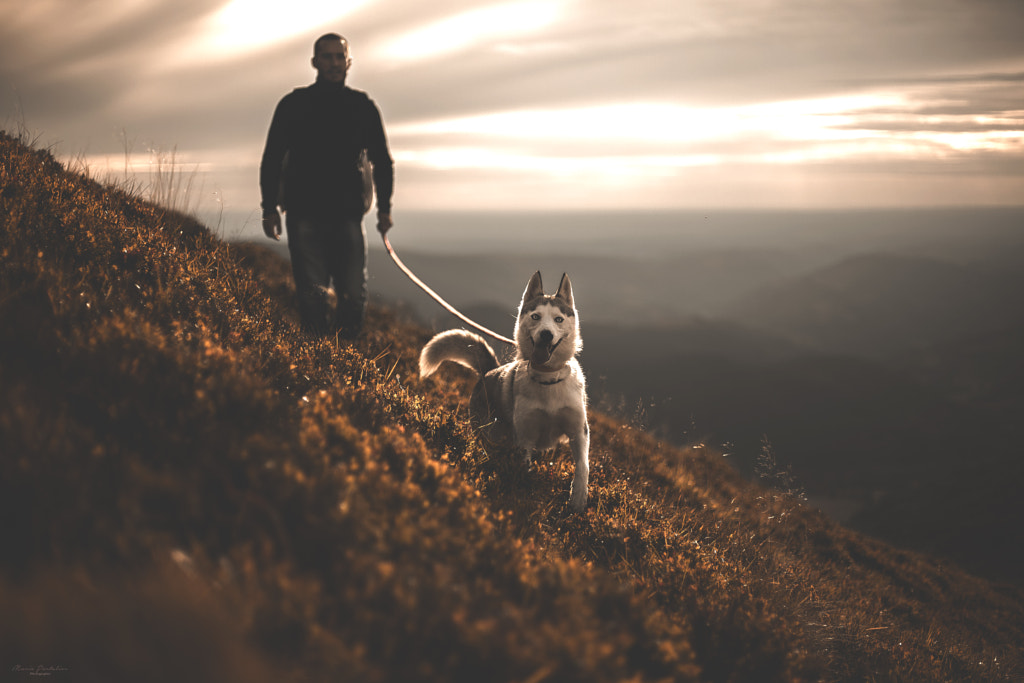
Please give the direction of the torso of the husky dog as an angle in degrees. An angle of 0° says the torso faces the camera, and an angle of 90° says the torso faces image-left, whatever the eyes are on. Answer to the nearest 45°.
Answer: approximately 315°

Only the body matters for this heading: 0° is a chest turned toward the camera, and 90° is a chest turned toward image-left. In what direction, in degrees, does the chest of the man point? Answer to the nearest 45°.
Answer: approximately 0°

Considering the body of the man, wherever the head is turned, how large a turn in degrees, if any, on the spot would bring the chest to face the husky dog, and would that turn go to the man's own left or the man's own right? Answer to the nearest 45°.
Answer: approximately 45° to the man's own left

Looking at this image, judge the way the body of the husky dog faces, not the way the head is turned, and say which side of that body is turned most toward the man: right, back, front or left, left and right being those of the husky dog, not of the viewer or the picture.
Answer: back

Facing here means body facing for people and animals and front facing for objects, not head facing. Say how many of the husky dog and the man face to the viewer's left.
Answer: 0
